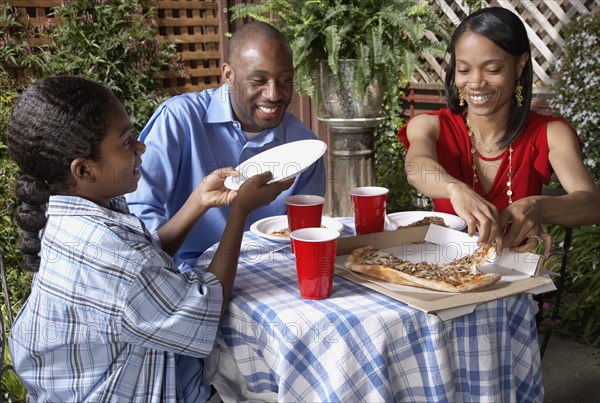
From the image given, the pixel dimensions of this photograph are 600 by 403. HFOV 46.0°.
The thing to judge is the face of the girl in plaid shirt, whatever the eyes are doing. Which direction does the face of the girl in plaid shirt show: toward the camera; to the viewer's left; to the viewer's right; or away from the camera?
to the viewer's right

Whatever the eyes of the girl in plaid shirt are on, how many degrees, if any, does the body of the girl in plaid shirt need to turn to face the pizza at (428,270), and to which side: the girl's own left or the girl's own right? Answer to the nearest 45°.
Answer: approximately 45° to the girl's own right

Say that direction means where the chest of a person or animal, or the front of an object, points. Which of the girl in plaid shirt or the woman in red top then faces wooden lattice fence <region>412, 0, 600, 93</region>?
the girl in plaid shirt

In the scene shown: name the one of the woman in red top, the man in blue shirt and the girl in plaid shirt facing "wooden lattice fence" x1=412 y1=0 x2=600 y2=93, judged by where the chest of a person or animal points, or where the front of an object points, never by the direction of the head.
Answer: the girl in plaid shirt

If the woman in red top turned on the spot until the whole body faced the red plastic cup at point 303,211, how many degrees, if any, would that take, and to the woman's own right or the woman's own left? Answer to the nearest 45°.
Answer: approximately 45° to the woman's own right

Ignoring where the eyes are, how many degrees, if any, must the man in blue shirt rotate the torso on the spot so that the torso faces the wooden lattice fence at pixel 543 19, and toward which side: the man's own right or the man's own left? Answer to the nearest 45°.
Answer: approximately 90° to the man's own left

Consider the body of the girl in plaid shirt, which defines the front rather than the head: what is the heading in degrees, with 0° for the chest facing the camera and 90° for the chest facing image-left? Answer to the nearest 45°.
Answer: approximately 225°

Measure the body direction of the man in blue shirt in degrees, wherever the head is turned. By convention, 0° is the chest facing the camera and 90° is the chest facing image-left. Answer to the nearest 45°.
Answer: approximately 315°
